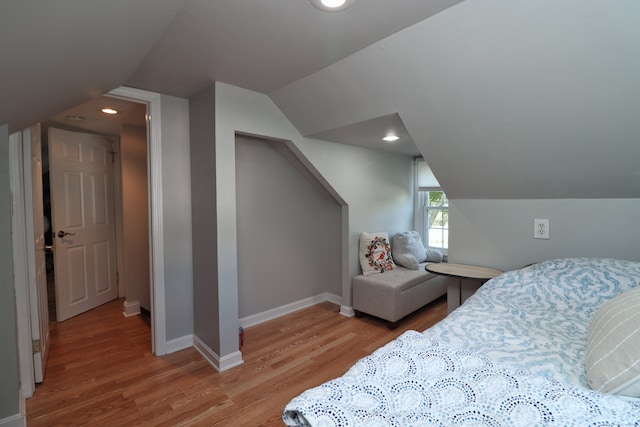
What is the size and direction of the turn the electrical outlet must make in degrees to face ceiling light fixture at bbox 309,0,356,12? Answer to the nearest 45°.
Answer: approximately 45° to its right

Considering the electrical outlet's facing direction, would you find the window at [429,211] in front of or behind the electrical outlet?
behind

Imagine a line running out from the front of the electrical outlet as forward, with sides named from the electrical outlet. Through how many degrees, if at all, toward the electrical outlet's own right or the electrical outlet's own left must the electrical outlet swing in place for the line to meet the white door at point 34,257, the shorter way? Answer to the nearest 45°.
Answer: approximately 45° to the electrical outlet's own right

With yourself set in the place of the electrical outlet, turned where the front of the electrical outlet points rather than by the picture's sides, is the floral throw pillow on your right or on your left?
on your right

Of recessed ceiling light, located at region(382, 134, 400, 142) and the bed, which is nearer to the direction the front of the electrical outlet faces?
the bed

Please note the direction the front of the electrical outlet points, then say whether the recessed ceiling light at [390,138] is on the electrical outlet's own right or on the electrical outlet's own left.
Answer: on the electrical outlet's own right

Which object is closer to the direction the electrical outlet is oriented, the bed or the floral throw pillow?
the bed

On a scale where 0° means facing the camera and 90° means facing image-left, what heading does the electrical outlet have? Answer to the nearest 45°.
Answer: approximately 0°
